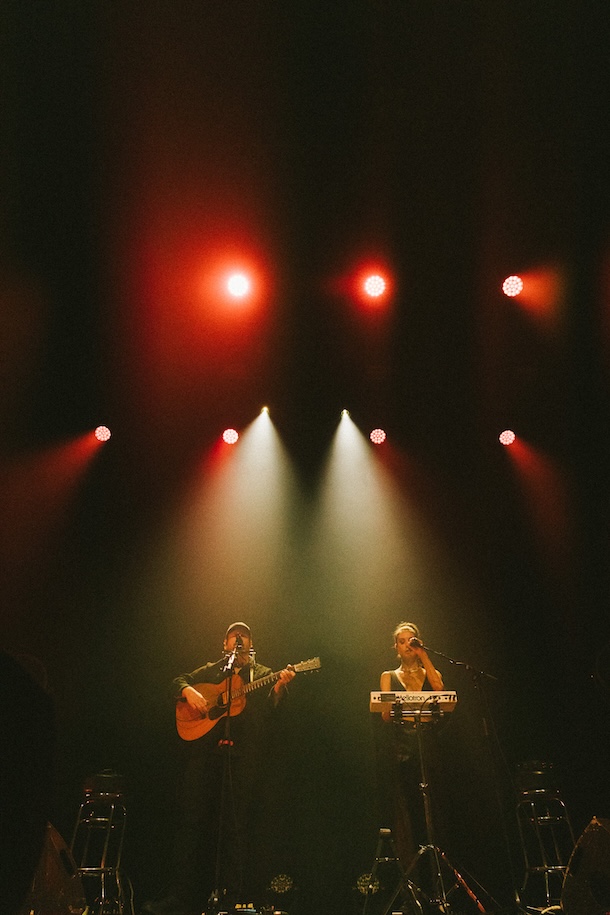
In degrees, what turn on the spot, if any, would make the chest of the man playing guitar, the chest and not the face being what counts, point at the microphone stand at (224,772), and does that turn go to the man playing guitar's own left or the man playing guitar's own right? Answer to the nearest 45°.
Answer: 0° — they already face it

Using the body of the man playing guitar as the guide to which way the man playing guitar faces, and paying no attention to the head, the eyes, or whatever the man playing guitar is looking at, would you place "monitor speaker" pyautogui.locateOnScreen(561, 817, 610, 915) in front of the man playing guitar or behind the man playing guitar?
in front

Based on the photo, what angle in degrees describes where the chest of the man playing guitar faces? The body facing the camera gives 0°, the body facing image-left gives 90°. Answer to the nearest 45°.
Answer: approximately 0°

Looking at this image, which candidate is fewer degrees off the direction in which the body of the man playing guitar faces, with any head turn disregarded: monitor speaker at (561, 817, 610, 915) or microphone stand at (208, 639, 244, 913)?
the microphone stand

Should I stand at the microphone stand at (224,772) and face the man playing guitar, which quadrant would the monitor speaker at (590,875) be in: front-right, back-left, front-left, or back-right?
back-right
